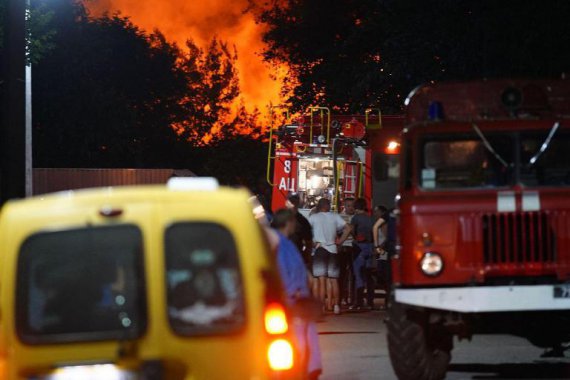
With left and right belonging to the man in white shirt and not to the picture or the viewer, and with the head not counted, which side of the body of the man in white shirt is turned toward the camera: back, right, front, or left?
back

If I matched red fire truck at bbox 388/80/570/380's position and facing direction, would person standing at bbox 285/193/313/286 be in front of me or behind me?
behind

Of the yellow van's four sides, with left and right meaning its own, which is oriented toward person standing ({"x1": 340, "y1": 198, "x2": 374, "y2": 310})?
front

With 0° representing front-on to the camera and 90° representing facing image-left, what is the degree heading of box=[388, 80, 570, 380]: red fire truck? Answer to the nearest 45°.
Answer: approximately 0°

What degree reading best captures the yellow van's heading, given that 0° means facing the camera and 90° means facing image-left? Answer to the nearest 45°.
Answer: approximately 180°

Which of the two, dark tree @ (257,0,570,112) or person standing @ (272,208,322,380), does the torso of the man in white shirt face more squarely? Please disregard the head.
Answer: the dark tree

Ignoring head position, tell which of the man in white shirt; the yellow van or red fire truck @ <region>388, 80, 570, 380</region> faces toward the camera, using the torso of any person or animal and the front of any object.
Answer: the red fire truck

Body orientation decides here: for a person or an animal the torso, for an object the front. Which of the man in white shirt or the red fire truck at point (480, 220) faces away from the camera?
the man in white shirt

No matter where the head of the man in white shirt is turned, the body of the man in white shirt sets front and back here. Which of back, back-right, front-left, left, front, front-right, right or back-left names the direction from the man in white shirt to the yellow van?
back

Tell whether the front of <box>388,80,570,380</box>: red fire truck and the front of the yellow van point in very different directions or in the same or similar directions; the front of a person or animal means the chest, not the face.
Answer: very different directions

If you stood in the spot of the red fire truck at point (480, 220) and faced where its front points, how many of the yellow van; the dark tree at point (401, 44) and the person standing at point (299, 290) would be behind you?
1

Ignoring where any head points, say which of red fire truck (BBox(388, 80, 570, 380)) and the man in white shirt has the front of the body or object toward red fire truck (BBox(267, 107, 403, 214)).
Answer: the man in white shirt

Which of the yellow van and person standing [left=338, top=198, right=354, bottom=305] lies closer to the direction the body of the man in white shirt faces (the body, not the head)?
the person standing

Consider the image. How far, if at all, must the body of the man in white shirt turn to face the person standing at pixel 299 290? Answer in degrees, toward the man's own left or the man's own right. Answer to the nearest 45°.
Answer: approximately 180°

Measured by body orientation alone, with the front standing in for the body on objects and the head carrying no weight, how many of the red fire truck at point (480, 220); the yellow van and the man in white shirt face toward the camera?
1
